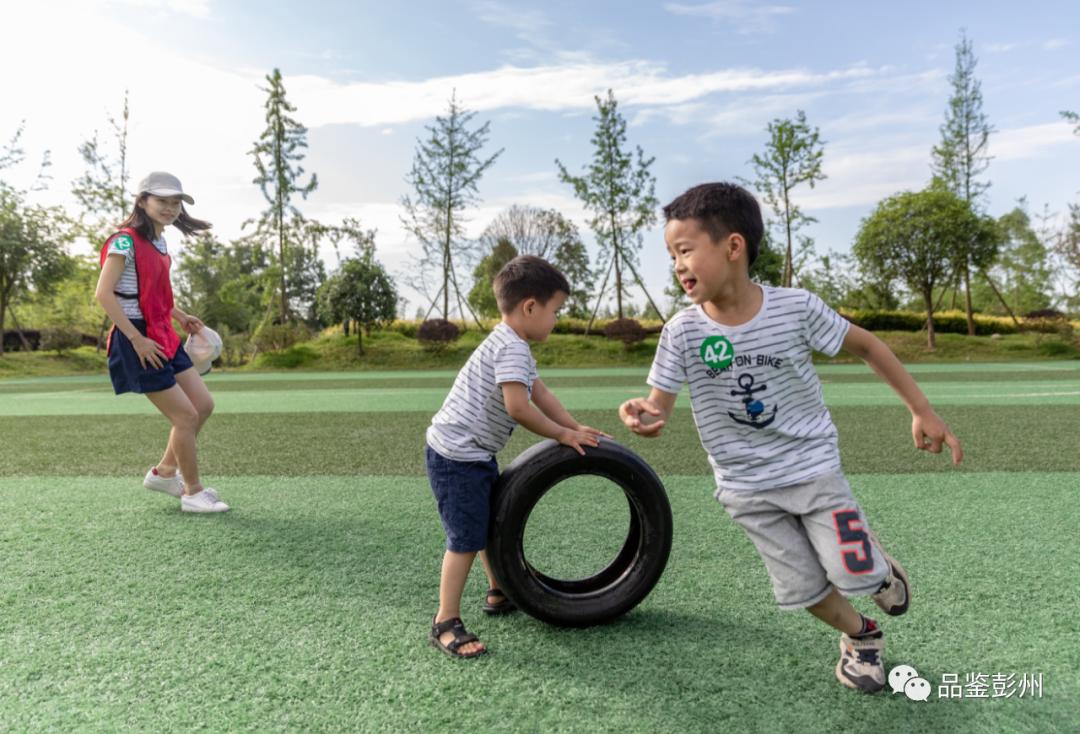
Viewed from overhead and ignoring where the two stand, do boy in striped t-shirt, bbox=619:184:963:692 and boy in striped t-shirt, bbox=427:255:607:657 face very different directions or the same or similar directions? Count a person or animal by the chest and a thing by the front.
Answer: very different directions

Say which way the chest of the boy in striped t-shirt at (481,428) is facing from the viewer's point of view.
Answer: to the viewer's right

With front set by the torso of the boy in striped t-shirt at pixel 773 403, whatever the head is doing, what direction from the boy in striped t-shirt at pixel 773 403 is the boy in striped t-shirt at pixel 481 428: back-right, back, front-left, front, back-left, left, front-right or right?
front-right

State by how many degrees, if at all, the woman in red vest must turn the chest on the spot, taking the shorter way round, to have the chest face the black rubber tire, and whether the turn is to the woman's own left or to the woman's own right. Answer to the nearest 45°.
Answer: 0° — they already face it

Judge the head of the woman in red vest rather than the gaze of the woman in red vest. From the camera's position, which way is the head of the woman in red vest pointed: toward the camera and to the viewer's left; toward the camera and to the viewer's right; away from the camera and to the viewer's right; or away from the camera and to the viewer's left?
toward the camera and to the viewer's right

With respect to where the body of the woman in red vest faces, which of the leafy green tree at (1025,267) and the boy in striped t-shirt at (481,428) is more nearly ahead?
the boy in striped t-shirt

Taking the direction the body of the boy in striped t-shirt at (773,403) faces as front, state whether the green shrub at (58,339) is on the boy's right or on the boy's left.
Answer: on the boy's right

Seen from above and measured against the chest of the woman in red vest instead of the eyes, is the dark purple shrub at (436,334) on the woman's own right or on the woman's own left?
on the woman's own left

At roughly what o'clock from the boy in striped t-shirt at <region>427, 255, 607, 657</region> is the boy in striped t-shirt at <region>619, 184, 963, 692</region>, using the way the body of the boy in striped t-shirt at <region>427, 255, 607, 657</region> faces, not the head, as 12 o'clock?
the boy in striped t-shirt at <region>619, 184, 963, 692</region> is roughly at 1 o'clock from the boy in striped t-shirt at <region>427, 255, 607, 657</region>.

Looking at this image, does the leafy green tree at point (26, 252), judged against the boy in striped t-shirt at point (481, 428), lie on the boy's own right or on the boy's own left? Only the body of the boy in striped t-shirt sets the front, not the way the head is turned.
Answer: on the boy's own left

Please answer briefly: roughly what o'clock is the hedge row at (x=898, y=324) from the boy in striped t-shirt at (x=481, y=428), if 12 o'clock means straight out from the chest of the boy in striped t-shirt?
The hedge row is roughly at 10 o'clock from the boy in striped t-shirt.

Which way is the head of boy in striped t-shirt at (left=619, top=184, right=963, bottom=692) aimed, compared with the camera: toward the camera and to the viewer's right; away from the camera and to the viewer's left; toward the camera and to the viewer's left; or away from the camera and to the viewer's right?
toward the camera and to the viewer's left

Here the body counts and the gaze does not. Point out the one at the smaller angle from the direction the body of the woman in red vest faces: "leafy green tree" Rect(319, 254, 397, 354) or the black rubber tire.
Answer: the black rubber tire

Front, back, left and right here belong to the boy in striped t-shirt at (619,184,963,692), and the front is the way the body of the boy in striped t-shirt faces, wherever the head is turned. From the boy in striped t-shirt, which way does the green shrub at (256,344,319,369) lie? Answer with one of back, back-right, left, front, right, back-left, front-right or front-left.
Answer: right

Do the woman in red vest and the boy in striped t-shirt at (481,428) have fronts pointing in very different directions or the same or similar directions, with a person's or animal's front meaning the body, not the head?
same or similar directions

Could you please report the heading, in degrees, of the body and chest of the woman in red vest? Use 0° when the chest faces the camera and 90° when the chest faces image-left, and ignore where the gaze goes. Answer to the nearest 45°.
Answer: approximately 315°

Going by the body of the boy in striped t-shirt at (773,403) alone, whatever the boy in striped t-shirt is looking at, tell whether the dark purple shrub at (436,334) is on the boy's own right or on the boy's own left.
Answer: on the boy's own right
